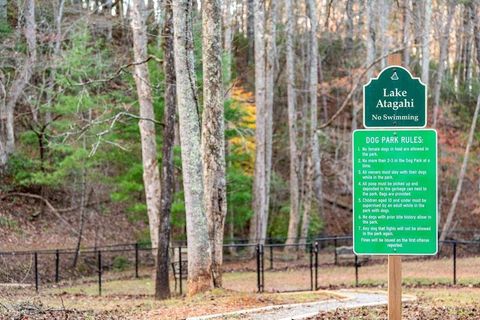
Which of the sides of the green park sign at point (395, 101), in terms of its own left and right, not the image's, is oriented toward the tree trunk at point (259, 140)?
back

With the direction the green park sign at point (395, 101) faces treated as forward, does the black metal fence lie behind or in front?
behind

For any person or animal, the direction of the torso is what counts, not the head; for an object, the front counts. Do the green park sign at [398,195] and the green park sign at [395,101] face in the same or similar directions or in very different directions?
same or similar directions

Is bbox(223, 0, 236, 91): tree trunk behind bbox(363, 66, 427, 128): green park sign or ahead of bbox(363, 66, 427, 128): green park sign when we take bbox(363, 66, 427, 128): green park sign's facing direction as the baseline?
behind

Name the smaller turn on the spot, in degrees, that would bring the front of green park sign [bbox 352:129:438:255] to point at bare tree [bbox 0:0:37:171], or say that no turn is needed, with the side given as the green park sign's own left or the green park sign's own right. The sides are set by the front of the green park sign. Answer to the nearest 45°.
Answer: approximately 135° to the green park sign's own right

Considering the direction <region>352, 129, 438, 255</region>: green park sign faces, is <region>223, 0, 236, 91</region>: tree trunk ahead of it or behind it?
behind

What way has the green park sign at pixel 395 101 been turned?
toward the camera

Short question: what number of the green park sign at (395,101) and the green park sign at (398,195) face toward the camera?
2
